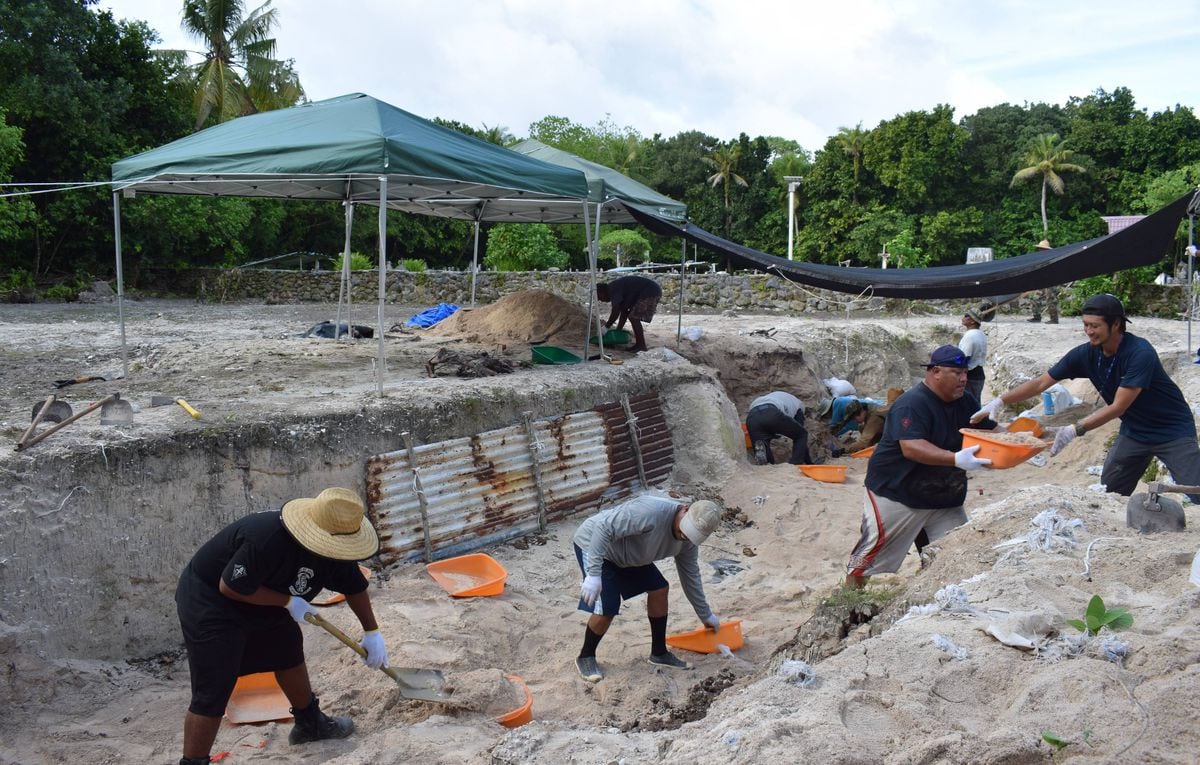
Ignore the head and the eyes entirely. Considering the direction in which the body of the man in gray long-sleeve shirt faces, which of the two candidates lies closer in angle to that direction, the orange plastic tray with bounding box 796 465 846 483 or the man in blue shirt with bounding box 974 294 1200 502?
the man in blue shirt

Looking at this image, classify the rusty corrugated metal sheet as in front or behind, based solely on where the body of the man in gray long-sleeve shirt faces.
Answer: behind

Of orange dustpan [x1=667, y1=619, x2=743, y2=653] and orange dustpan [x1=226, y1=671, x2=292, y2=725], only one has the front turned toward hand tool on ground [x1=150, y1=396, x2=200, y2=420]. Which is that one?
orange dustpan [x1=667, y1=619, x2=743, y2=653]

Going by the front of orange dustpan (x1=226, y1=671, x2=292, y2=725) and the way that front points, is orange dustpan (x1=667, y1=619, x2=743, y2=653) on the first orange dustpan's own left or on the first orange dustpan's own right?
on the first orange dustpan's own left

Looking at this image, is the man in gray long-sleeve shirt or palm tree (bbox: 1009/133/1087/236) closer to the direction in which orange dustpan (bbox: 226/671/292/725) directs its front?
the man in gray long-sleeve shirt

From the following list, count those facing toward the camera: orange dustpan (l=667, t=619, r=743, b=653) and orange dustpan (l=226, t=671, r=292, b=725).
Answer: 1

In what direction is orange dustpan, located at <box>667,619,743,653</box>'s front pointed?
to the viewer's left

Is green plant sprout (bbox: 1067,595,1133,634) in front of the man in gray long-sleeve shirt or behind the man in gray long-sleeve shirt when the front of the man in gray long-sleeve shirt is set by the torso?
in front

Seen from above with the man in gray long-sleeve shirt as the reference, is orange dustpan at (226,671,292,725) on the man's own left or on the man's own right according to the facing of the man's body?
on the man's own right

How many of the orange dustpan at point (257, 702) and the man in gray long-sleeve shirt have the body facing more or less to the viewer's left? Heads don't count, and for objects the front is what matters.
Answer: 0

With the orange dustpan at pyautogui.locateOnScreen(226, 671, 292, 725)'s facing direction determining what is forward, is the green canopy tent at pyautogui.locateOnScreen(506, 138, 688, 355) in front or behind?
behind
